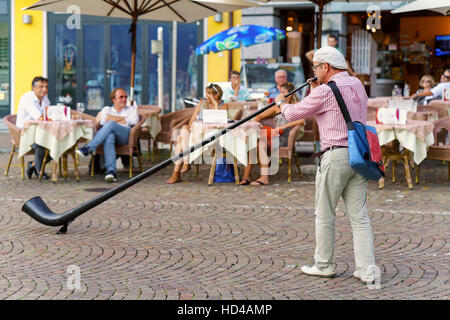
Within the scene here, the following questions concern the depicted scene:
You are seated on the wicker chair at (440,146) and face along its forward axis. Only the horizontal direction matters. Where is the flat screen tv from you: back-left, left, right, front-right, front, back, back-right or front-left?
right

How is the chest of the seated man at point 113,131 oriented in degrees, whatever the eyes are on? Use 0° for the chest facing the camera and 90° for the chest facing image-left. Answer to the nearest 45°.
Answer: approximately 45°

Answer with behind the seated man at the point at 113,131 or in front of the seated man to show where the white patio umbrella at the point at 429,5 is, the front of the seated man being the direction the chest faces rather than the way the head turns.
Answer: behind

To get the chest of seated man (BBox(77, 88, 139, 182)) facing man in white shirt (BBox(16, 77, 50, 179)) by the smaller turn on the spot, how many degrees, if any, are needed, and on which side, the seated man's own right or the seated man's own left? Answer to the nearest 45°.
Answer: approximately 45° to the seated man's own right

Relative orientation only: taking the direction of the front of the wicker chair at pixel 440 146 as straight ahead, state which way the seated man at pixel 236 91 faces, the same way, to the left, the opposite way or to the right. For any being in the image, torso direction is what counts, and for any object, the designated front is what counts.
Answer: to the left

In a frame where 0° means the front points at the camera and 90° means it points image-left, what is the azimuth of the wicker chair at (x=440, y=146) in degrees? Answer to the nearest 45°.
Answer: approximately 90°

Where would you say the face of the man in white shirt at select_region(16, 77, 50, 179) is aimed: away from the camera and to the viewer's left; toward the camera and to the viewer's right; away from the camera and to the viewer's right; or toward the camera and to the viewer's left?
toward the camera and to the viewer's right

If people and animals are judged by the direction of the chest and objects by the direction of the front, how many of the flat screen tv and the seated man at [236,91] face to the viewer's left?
0

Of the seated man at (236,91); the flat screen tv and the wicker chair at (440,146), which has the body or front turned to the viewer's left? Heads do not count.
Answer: the wicker chair

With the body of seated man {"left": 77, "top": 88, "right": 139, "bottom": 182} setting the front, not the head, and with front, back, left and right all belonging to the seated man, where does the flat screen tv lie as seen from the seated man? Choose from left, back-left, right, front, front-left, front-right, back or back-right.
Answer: back

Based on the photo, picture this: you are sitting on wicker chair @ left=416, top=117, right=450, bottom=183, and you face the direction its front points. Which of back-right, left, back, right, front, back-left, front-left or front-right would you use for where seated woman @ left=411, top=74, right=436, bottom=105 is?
right
